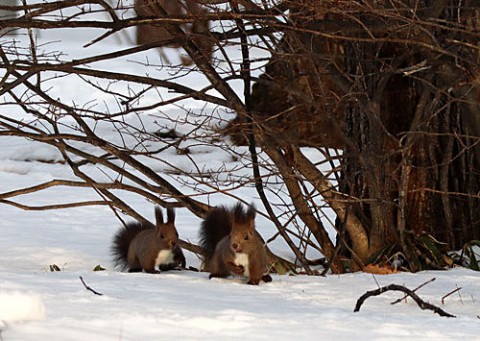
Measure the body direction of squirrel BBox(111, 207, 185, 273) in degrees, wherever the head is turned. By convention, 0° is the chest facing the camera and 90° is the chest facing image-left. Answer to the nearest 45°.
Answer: approximately 315°

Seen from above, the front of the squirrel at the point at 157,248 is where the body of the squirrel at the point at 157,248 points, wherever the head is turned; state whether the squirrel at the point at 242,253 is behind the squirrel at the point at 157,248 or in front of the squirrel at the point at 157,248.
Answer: in front
